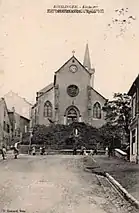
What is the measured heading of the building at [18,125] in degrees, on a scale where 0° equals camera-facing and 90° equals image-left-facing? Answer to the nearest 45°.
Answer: approximately 315°

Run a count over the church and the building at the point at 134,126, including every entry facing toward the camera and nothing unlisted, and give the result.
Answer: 1

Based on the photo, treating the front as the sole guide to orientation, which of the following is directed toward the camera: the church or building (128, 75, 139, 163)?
the church

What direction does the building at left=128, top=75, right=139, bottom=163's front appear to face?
to the viewer's left

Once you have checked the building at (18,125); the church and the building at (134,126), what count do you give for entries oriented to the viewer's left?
1

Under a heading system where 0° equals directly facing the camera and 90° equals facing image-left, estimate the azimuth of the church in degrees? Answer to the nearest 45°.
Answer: approximately 0°
